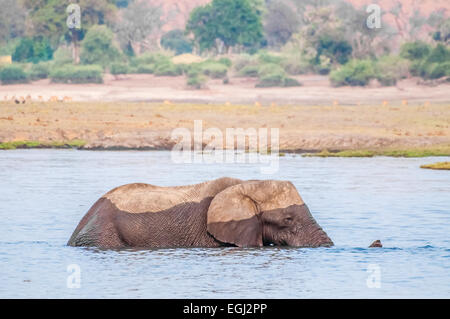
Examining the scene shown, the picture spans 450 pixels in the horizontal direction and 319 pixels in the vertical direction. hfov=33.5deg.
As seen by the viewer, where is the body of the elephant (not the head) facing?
to the viewer's right
